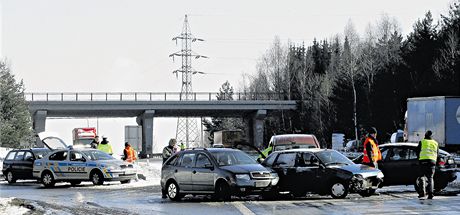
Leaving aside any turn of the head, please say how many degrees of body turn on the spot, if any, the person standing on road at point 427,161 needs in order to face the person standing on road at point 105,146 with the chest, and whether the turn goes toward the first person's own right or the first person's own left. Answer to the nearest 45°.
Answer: approximately 45° to the first person's own left

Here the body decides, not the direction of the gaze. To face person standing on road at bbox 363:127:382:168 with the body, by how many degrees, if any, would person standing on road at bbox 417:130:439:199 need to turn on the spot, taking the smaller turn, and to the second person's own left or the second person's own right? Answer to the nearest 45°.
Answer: approximately 45° to the second person's own left

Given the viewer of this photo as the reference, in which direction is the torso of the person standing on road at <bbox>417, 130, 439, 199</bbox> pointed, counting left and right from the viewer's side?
facing away from the viewer

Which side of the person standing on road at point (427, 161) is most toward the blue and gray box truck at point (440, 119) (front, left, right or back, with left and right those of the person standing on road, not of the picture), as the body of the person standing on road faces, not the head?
front

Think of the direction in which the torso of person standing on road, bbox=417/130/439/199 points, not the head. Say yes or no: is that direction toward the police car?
no

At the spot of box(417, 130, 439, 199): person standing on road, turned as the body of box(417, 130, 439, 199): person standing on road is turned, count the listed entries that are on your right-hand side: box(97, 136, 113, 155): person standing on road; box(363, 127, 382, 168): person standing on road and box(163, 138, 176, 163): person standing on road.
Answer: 0

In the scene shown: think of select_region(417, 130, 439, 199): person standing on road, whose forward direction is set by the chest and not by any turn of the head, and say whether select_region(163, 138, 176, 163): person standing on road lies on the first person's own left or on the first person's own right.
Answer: on the first person's own left
